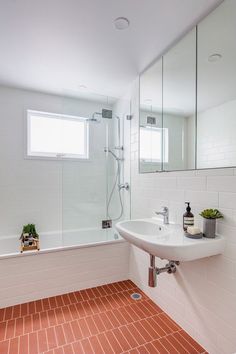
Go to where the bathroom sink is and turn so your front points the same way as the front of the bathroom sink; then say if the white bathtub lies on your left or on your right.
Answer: on your right

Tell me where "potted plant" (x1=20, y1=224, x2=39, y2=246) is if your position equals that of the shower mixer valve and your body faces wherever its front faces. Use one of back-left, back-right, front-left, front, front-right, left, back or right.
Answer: front-right

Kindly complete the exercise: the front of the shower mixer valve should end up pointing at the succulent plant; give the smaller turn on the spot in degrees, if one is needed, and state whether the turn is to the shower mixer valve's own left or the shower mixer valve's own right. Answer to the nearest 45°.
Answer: approximately 90° to the shower mixer valve's own left

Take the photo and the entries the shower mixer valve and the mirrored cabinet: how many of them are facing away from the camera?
0

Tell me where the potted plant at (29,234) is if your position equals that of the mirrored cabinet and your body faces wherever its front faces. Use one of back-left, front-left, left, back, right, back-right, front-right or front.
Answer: front-right

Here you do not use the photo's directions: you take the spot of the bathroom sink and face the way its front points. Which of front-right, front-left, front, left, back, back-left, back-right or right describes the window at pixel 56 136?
right

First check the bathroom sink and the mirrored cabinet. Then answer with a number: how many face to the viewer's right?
0

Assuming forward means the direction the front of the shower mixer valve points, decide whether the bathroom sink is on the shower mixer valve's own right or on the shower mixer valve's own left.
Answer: on the shower mixer valve's own left

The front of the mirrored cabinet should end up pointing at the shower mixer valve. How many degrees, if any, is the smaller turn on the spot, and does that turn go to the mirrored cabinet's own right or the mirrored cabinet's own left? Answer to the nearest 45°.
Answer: approximately 90° to the mirrored cabinet's own right

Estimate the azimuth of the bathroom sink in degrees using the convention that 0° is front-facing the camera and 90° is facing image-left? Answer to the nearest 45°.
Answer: approximately 45°

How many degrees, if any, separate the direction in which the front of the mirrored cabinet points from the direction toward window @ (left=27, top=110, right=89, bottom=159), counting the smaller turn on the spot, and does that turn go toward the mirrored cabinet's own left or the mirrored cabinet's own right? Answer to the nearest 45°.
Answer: approximately 45° to the mirrored cabinet's own right

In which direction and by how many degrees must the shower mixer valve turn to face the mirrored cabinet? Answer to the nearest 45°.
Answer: approximately 90° to its left

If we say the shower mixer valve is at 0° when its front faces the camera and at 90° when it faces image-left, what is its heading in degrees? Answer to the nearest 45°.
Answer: approximately 45°
